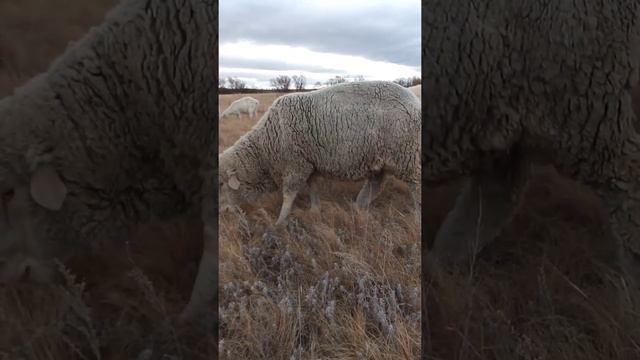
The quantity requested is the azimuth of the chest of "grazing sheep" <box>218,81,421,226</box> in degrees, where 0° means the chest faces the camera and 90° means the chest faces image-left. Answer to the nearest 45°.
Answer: approximately 90°

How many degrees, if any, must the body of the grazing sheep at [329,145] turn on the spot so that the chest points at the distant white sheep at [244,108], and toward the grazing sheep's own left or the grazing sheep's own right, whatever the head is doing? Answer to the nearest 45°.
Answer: approximately 90° to the grazing sheep's own right

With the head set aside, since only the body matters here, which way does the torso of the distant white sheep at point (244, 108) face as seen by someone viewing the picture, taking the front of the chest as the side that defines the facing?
to the viewer's left
